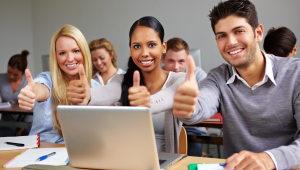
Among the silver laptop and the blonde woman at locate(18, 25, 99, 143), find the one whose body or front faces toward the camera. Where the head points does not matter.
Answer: the blonde woman

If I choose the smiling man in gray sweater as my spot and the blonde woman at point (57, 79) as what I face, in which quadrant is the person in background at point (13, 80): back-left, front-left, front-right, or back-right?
front-right

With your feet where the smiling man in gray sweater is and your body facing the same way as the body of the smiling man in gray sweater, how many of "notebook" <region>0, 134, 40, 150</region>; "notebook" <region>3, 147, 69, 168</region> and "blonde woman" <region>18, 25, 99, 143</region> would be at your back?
0

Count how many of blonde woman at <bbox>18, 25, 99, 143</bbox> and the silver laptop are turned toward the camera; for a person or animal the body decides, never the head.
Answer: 1

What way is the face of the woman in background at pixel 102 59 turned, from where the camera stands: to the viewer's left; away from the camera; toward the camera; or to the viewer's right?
toward the camera

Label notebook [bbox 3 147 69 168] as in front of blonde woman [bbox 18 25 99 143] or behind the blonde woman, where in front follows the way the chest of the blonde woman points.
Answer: in front

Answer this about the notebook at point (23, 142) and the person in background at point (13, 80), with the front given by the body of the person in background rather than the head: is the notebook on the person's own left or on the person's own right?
on the person's own left

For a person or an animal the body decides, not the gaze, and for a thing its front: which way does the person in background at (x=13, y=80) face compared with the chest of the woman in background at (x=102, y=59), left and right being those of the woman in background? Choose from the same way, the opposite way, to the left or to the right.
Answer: the same way

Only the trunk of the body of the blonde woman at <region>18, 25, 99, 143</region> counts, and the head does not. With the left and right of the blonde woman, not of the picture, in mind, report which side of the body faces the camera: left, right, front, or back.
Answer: front

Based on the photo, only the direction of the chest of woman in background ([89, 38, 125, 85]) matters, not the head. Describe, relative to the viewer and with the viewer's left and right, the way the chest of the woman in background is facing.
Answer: facing the viewer and to the left of the viewer

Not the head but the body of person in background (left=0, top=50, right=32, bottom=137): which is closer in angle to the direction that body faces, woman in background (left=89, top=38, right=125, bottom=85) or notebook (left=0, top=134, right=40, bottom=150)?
the notebook

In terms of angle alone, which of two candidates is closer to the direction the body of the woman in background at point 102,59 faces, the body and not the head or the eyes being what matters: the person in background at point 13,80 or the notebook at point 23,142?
the notebook

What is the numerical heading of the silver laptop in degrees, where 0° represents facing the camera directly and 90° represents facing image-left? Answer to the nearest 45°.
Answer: approximately 225°

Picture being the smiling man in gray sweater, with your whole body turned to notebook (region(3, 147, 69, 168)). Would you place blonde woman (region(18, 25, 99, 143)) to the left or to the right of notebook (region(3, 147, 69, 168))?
right
